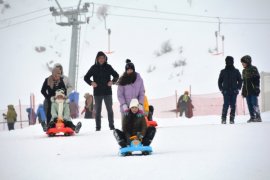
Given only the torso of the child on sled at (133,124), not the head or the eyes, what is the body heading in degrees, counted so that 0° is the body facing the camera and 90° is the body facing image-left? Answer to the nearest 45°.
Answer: approximately 0°

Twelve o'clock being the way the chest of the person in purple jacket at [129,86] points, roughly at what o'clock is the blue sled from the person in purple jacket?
The blue sled is roughly at 12 o'clock from the person in purple jacket.

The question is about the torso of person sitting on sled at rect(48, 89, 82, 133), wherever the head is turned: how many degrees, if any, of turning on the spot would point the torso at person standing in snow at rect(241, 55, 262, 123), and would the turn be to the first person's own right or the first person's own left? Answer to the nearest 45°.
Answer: approximately 90° to the first person's own left

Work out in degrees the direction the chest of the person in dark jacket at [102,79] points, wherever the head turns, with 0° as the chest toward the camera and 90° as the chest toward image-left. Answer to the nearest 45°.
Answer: approximately 0°

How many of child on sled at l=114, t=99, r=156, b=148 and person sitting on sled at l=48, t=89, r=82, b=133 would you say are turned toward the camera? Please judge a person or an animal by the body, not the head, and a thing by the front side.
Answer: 2
